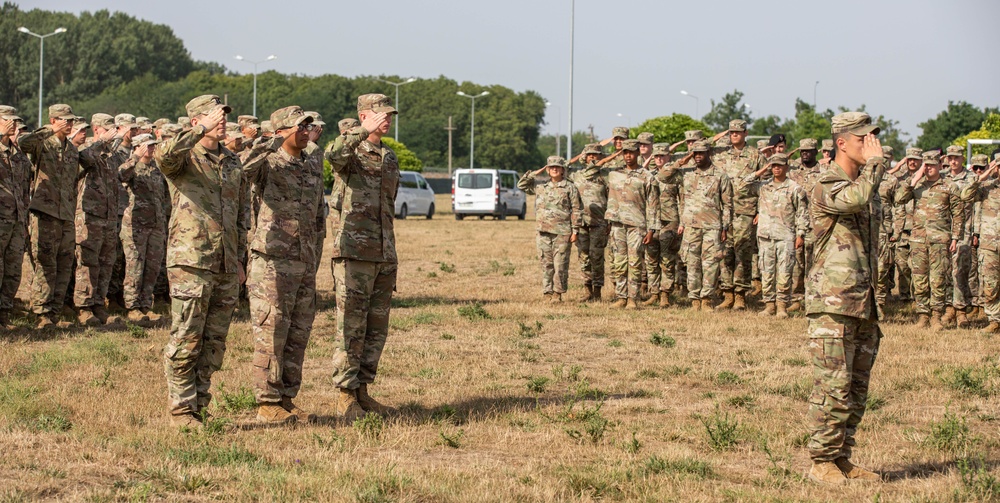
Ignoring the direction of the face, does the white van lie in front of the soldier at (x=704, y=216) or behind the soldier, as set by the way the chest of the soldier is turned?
behind

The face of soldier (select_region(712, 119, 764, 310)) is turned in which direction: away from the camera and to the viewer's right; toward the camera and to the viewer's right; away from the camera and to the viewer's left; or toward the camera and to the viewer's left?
toward the camera and to the viewer's left

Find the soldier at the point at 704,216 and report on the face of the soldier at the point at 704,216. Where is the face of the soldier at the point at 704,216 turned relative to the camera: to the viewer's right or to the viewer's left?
to the viewer's left

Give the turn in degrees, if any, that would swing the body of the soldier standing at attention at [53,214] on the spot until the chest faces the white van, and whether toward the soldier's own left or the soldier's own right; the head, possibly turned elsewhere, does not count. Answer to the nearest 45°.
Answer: approximately 90° to the soldier's own left

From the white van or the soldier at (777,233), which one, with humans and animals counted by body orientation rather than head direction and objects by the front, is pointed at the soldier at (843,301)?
the soldier at (777,233)

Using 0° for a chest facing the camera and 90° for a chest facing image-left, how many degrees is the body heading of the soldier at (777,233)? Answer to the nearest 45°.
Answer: approximately 0°

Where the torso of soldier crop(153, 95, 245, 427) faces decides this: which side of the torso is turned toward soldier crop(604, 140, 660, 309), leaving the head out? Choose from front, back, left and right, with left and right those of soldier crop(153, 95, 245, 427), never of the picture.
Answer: left

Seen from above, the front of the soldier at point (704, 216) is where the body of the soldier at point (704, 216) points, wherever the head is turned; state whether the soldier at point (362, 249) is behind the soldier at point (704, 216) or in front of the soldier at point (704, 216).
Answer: in front

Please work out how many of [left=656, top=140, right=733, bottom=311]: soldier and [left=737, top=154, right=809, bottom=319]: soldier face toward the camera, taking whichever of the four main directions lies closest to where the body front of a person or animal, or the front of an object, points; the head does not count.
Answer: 2
